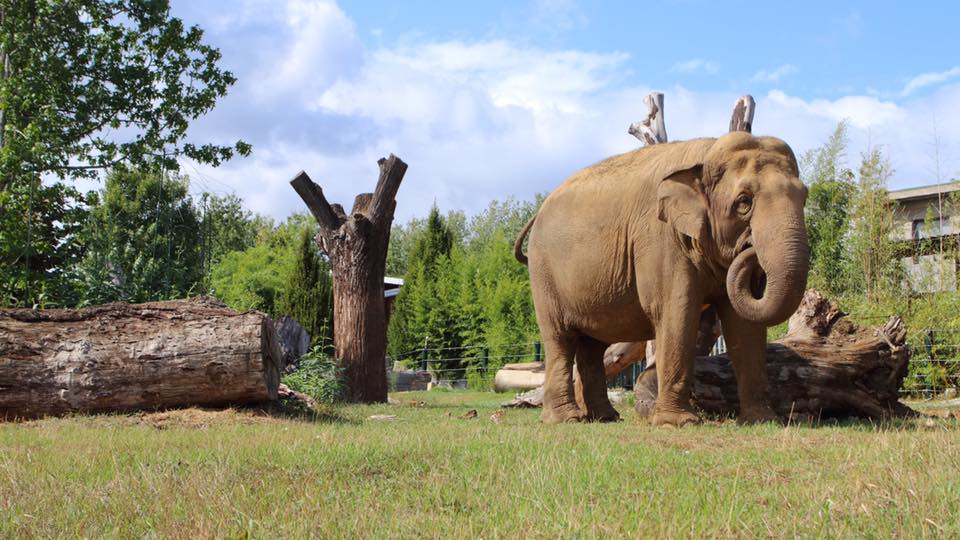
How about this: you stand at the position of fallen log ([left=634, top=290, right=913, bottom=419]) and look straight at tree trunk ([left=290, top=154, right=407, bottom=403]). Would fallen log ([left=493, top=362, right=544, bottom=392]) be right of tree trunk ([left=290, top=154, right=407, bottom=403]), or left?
right

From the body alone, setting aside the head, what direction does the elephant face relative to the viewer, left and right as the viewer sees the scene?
facing the viewer and to the right of the viewer

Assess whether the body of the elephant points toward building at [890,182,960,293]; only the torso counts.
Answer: no

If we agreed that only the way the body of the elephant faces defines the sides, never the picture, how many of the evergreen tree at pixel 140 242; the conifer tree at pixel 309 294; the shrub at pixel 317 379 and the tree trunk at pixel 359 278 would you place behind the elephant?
4

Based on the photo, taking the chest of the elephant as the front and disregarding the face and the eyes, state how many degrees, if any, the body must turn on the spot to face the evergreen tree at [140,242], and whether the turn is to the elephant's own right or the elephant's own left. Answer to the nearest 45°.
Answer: approximately 180°

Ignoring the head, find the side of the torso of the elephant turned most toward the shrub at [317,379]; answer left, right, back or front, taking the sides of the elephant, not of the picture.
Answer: back

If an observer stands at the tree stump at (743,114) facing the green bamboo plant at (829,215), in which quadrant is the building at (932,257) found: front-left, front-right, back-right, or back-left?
front-right

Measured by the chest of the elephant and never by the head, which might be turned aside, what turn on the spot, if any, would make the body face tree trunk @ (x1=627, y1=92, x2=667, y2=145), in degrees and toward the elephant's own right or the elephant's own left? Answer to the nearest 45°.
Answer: approximately 135° to the elephant's own left

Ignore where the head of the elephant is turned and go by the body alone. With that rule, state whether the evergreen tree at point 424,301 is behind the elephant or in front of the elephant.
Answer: behind

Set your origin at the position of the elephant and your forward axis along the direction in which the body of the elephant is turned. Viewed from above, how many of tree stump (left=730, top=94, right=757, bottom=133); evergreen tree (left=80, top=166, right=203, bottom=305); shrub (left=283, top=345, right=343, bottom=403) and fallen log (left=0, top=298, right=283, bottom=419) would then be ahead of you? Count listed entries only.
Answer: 0

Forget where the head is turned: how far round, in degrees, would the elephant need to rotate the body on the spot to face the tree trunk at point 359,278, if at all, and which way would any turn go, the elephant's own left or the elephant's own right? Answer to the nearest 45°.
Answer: approximately 180°

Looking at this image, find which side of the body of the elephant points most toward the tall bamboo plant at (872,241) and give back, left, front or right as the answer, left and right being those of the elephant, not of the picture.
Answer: left

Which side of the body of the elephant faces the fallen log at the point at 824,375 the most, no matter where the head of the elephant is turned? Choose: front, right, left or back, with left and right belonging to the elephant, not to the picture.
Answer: left

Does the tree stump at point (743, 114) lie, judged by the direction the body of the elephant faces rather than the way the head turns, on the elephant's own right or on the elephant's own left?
on the elephant's own left

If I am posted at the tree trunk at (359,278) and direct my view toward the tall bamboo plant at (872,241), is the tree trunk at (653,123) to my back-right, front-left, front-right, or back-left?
front-right

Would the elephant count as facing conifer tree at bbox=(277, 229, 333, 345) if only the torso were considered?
no
